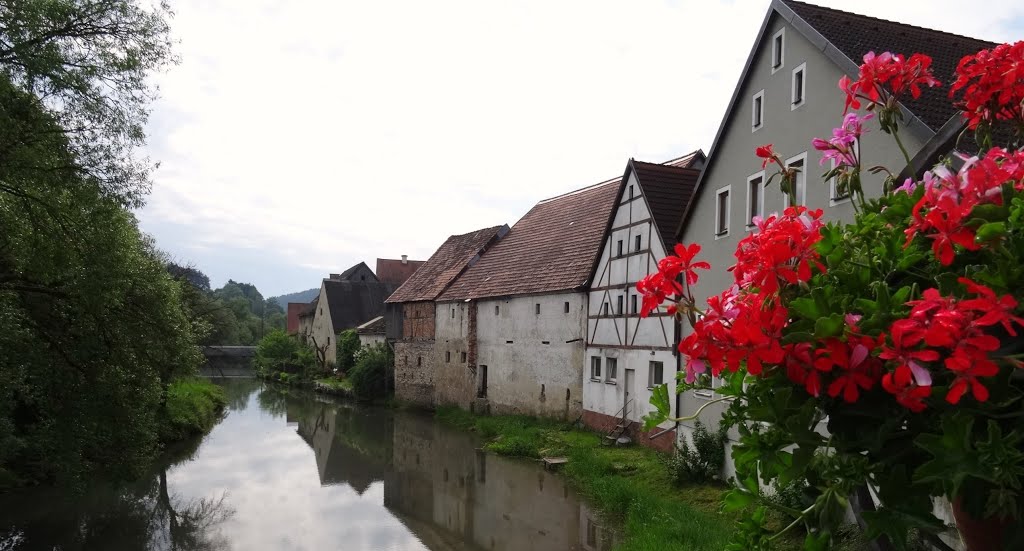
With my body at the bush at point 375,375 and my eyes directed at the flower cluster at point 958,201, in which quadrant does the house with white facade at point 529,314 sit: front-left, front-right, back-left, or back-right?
front-left

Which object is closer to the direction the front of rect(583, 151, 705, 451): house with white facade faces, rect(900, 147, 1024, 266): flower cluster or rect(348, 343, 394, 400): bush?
the flower cluster

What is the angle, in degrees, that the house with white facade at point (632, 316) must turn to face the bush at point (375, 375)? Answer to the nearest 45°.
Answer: approximately 90° to its right

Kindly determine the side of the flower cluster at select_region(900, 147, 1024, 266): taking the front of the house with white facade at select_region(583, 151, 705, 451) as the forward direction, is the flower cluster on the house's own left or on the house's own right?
on the house's own left

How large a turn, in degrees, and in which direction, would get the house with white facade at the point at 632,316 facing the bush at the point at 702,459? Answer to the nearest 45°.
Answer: approximately 45° to its left

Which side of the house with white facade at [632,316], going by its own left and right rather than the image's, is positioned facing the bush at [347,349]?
right

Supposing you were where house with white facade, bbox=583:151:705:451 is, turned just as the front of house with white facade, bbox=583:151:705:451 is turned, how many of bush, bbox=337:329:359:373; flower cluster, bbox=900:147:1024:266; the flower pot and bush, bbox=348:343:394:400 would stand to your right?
2

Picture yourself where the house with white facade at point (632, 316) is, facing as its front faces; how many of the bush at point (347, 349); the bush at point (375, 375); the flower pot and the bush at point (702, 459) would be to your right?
2

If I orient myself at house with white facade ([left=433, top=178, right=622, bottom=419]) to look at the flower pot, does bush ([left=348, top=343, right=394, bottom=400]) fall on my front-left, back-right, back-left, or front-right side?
back-right

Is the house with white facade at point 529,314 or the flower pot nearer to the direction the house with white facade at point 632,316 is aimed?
the flower pot

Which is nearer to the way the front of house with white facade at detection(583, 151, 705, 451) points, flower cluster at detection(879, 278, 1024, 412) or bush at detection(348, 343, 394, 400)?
the flower cluster

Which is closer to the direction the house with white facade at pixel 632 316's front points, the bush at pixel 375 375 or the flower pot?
the flower pot

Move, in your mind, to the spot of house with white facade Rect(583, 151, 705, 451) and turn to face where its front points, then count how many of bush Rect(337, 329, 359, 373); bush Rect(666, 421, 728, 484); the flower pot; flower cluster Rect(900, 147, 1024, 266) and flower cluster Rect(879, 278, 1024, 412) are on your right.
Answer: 1

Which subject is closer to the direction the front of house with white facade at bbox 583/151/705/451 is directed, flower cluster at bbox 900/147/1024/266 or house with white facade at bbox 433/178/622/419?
the flower cluster

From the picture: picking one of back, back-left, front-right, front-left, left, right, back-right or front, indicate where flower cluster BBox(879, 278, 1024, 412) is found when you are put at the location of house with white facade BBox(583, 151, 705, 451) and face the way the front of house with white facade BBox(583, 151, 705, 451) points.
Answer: front-left

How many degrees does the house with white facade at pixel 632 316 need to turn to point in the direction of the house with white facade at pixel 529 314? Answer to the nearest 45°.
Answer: approximately 90° to its right
